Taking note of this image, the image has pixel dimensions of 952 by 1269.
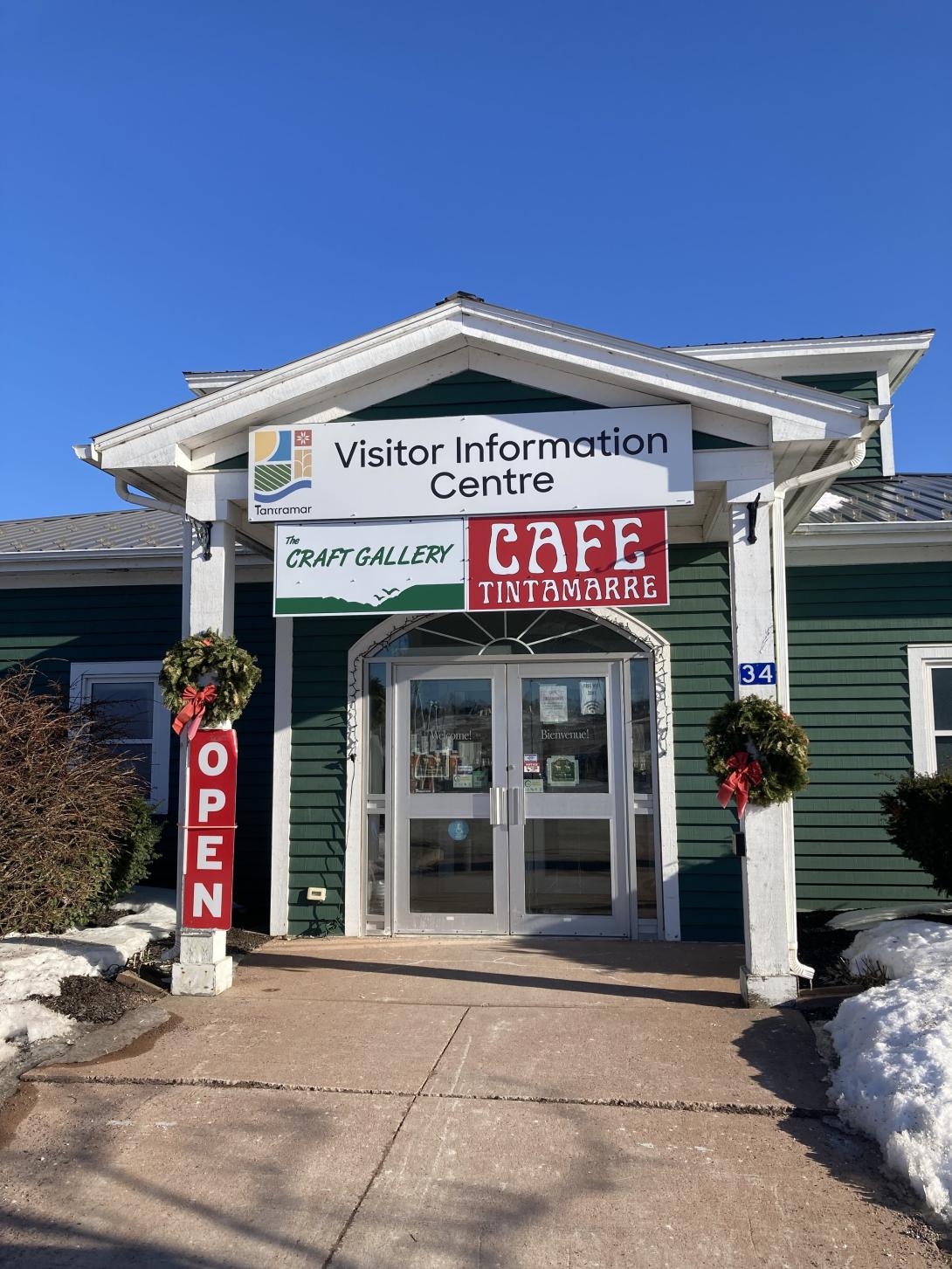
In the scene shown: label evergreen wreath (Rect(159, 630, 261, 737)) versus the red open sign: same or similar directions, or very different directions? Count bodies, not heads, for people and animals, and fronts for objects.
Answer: same or similar directions

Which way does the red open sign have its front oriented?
toward the camera

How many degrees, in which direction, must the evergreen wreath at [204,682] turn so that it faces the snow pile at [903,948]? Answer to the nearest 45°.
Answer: approximately 90° to its left

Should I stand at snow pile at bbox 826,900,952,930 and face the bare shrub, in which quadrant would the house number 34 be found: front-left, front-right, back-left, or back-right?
front-left

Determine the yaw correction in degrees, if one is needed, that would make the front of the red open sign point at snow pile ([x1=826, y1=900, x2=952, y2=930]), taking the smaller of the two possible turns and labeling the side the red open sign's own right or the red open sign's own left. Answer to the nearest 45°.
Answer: approximately 90° to the red open sign's own left

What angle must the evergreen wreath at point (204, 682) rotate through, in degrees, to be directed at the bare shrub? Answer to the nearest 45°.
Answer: approximately 135° to its right

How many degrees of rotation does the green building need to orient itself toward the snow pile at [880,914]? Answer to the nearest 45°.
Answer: approximately 90° to its left

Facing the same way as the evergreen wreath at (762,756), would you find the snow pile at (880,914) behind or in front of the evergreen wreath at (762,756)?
behind

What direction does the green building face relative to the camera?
toward the camera

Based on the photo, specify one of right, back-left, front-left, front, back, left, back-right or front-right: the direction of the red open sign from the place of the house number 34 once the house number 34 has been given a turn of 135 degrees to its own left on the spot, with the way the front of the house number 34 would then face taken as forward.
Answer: back-left
